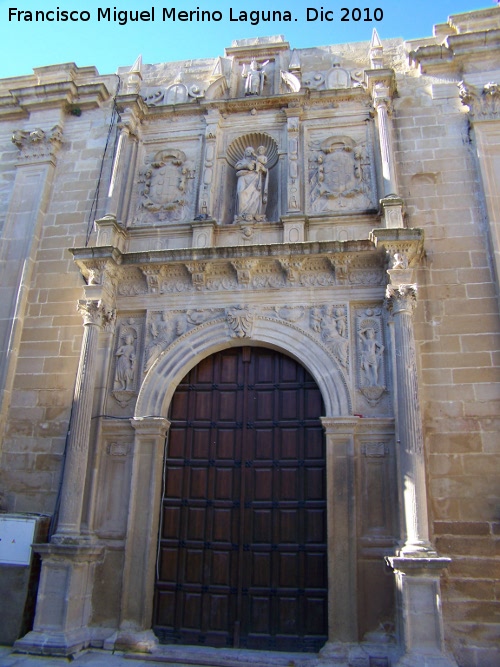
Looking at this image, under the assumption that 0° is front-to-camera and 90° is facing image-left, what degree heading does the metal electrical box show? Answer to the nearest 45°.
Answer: approximately 0°

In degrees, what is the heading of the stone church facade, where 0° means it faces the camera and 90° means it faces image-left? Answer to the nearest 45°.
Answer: approximately 0°
